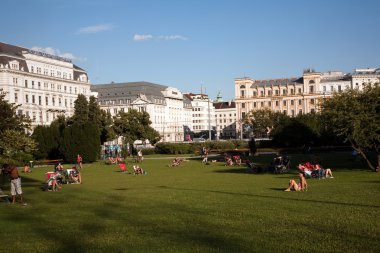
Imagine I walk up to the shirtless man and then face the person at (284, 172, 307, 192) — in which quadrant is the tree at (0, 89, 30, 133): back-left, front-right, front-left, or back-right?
back-left

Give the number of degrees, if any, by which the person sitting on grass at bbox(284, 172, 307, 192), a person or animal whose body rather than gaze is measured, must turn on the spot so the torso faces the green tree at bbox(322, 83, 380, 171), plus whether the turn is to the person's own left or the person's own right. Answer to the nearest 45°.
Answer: approximately 90° to the person's own right
